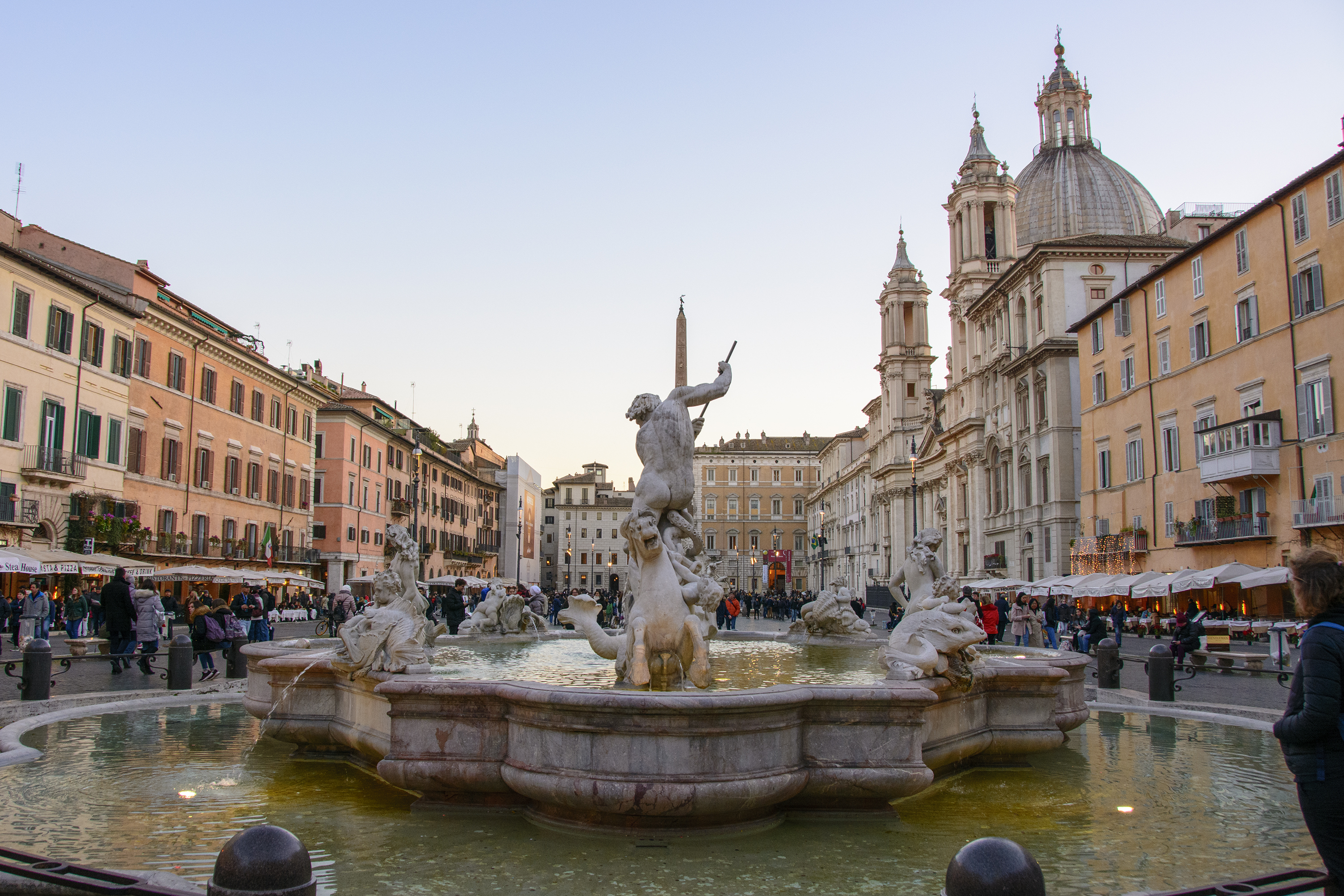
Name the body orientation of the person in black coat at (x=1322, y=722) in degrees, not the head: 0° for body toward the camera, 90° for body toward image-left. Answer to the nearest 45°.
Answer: approximately 90°

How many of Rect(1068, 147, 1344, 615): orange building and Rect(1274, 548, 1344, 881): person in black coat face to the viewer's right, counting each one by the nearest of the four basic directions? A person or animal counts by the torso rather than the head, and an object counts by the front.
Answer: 0

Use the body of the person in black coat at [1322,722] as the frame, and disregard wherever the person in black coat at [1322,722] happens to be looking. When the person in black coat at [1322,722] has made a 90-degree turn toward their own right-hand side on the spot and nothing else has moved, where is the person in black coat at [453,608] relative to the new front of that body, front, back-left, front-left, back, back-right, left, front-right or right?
front-left

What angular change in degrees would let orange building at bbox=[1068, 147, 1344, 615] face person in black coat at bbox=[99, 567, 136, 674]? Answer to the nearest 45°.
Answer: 0° — it already faces them

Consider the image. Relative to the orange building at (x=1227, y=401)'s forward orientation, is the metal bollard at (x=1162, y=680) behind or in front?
in front

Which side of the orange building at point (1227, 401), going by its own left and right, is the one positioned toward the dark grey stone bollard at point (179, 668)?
front

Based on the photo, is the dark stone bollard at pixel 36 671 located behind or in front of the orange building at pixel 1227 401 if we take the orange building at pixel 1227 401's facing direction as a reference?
in front

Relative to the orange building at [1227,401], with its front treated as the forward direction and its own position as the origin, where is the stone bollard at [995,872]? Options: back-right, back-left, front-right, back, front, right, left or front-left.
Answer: front-left

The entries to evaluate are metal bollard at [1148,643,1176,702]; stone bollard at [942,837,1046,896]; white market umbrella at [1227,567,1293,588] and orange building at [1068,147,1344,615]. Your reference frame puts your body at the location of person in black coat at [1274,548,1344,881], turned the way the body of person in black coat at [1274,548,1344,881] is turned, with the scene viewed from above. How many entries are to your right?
3

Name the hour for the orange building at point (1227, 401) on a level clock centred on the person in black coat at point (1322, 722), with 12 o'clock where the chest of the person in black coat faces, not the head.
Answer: The orange building is roughly at 3 o'clock from the person in black coat.

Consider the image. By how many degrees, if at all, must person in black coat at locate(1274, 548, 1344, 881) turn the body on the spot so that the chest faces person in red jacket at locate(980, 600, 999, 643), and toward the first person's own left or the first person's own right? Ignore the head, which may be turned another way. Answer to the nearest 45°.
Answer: approximately 90° to the first person's own right

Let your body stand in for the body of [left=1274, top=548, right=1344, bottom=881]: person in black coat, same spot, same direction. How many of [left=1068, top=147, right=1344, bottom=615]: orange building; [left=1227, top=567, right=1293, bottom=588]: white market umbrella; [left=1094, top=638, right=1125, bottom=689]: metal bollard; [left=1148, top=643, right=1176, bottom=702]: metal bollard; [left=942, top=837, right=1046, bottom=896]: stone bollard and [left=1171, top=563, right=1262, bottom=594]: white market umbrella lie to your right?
5

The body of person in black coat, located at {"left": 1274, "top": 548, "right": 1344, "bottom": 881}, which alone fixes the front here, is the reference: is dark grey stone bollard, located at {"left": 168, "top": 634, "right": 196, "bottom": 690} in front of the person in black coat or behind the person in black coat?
in front

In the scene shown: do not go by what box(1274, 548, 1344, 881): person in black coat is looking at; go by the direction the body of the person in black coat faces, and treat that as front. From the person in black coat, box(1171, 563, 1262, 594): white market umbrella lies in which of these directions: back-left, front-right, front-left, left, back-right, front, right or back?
right

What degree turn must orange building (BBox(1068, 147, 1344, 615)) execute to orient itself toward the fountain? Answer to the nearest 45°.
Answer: approximately 45° to its left
